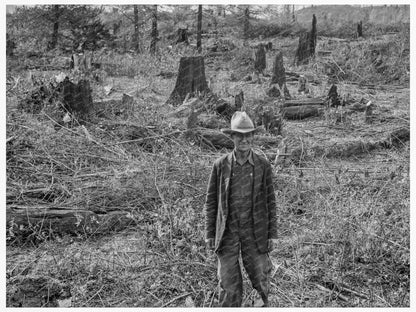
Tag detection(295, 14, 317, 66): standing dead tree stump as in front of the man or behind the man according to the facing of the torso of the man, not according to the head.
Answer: behind

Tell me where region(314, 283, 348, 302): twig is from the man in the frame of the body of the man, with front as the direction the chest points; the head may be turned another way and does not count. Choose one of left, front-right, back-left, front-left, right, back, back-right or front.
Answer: back-left

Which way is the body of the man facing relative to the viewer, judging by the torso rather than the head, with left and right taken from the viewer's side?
facing the viewer

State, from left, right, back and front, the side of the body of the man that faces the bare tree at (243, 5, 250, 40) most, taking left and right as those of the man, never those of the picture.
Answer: back

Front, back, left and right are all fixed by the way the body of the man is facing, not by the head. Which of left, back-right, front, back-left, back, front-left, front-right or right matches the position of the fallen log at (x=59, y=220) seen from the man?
back-right

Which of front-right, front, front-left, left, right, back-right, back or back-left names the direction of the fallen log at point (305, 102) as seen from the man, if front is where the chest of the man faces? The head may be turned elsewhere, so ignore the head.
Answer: back

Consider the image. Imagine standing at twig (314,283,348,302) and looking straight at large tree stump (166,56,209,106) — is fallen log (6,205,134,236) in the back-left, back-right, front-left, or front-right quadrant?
front-left

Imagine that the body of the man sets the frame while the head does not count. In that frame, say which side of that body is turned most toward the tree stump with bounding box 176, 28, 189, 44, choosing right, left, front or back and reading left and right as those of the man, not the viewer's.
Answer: back

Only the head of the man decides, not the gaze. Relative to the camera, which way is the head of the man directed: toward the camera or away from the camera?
toward the camera

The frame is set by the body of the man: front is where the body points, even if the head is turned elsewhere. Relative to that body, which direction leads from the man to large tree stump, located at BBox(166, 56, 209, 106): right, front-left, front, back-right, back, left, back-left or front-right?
back

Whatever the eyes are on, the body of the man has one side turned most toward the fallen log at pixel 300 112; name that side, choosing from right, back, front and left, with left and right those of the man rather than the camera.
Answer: back

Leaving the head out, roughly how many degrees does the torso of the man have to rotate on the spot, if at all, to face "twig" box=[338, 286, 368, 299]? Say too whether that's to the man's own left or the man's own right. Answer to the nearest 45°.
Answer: approximately 135° to the man's own left

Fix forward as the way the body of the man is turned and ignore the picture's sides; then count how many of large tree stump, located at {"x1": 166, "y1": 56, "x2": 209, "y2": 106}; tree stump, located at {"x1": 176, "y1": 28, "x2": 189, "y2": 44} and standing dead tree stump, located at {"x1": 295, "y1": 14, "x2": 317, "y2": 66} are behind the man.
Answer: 3

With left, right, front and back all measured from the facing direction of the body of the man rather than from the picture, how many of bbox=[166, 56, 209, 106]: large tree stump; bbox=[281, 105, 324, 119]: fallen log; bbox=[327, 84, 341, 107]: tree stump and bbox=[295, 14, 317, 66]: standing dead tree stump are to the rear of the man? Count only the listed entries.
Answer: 4
